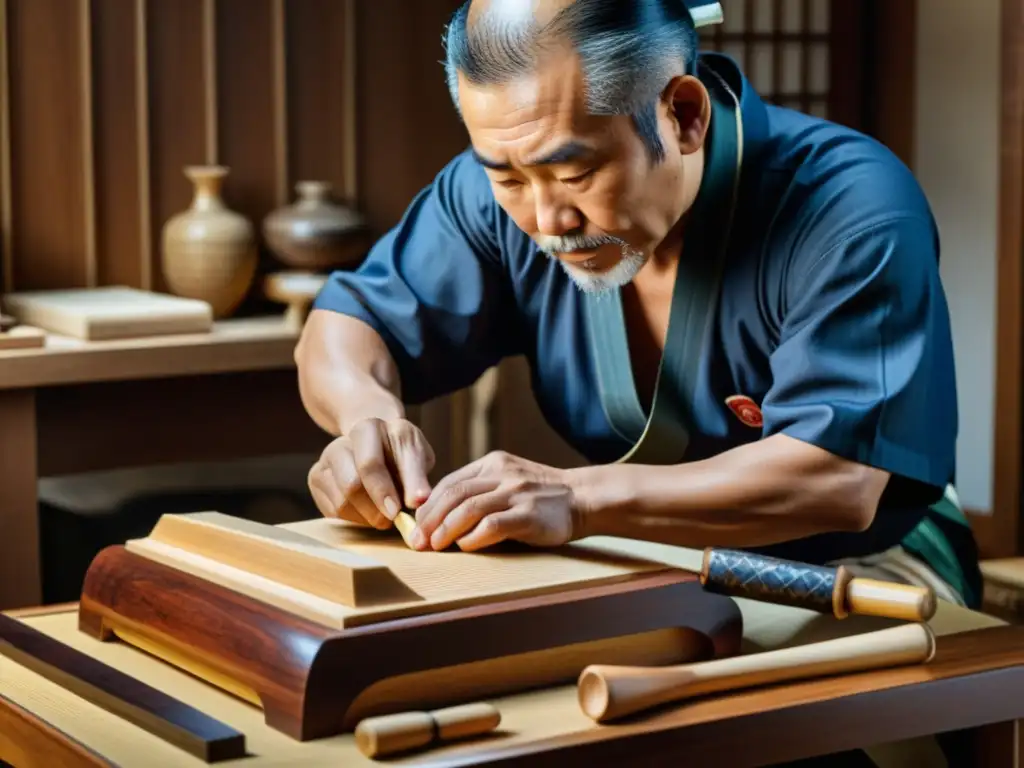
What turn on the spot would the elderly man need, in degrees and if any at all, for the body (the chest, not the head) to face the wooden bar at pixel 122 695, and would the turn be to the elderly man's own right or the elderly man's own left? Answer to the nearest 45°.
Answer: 0° — they already face it

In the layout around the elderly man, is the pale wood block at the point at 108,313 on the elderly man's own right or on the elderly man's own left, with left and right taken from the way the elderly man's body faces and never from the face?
on the elderly man's own right

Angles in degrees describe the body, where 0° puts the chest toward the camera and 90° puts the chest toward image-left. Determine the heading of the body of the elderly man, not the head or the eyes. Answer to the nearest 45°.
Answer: approximately 45°

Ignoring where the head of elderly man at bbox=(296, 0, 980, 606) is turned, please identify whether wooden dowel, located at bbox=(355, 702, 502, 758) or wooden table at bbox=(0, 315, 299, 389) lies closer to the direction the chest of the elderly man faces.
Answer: the wooden dowel

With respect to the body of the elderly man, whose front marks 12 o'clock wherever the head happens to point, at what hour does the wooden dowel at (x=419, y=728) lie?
The wooden dowel is roughly at 11 o'clock from the elderly man.

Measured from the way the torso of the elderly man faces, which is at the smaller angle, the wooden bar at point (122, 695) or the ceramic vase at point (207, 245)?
the wooden bar

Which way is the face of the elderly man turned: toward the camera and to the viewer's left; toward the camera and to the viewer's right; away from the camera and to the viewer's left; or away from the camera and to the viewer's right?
toward the camera and to the viewer's left

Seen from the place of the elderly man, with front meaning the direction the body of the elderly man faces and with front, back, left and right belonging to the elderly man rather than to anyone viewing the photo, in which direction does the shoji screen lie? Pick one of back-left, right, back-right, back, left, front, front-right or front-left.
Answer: back-right

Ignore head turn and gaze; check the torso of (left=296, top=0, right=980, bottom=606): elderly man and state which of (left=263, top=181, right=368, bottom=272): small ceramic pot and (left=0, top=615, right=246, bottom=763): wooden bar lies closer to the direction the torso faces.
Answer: the wooden bar

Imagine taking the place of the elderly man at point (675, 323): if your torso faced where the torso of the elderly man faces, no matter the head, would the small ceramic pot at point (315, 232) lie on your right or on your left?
on your right
